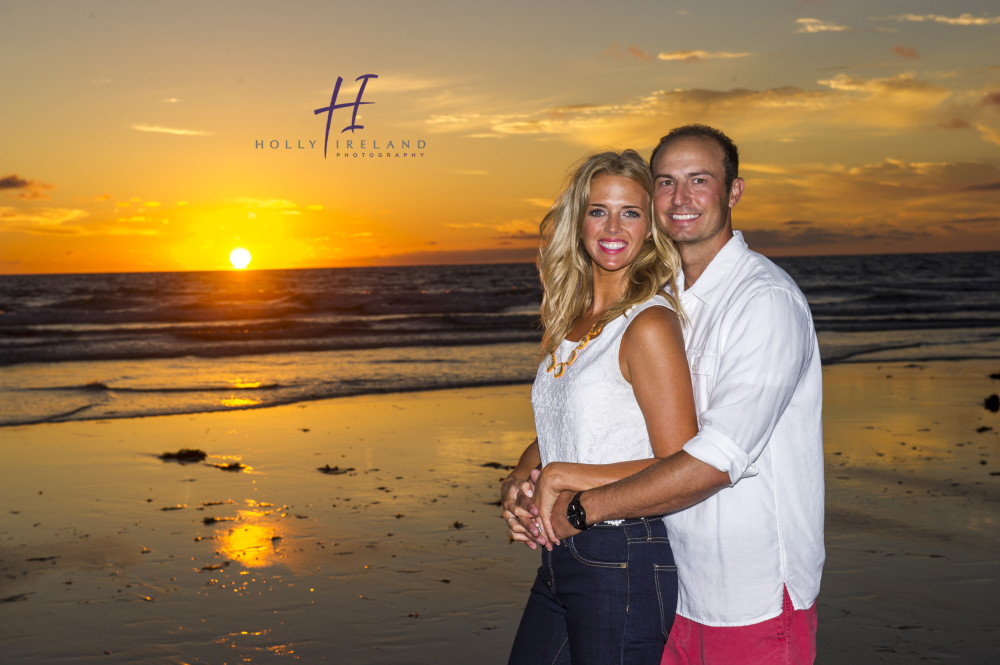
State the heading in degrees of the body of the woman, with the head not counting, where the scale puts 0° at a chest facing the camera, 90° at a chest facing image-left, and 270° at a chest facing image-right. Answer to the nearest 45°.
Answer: approximately 45°
